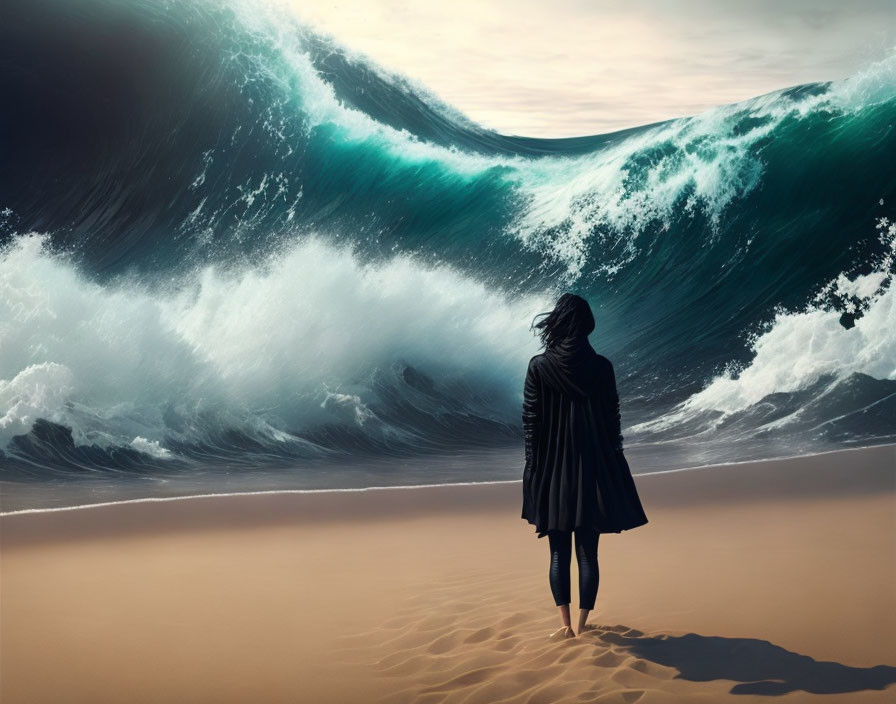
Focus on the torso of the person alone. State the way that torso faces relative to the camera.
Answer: away from the camera

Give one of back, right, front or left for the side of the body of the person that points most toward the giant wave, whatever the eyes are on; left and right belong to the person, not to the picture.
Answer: front

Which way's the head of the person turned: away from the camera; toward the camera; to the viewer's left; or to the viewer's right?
away from the camera
